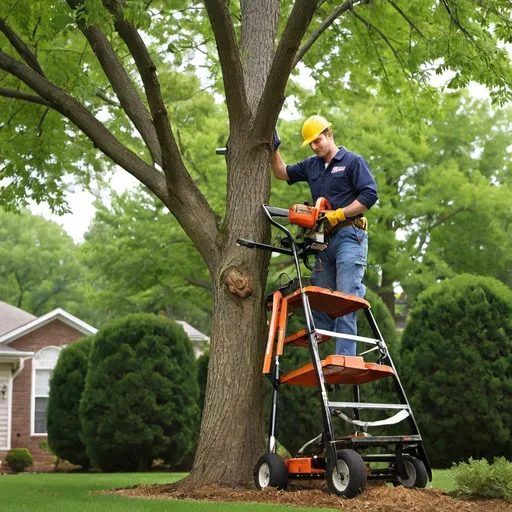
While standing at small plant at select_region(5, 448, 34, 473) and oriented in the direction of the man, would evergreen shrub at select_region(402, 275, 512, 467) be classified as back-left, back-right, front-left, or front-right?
front-left

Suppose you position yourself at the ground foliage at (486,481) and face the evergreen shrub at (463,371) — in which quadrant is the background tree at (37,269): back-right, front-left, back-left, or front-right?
front-left

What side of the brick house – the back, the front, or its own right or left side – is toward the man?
front

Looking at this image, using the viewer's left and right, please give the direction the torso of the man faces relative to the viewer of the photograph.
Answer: facing the viewer and to the left of the viewer

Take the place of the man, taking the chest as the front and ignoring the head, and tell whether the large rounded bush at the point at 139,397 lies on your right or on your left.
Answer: on your right

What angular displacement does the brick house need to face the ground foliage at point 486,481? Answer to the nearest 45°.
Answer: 0° — it already faces it

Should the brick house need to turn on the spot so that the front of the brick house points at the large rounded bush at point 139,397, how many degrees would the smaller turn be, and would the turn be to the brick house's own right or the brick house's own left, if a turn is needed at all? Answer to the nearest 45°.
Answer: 0° — it already faces it

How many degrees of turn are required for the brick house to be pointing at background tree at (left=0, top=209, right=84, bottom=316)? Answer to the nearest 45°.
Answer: approximately 180°

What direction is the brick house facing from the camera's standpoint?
toward the camera

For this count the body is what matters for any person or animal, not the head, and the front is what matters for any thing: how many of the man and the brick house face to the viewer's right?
0

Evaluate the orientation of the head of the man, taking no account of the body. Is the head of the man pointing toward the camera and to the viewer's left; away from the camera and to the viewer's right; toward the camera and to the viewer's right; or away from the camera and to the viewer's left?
toward the camera and to the viewer's left

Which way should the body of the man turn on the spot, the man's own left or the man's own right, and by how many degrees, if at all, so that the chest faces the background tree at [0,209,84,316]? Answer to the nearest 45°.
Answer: approximately 90° to the man's own right

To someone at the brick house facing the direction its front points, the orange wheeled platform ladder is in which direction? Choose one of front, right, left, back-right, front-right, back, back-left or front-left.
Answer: front
